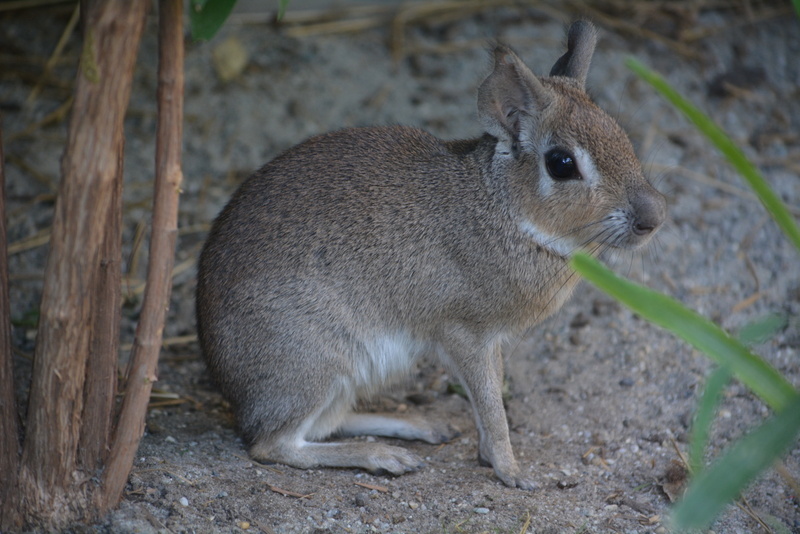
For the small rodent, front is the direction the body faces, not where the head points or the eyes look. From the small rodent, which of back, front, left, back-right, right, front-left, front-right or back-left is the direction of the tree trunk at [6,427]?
back-right

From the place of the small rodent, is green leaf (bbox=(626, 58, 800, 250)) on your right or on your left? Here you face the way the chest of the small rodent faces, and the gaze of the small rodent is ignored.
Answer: on your right

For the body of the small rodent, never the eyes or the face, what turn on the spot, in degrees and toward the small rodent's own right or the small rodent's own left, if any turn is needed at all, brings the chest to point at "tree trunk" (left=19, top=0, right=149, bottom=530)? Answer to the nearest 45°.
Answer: approximately 135° to the small rodent's own right

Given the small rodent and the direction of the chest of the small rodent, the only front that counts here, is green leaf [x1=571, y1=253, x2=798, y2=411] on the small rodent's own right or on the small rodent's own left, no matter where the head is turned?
on the small rodent's own right

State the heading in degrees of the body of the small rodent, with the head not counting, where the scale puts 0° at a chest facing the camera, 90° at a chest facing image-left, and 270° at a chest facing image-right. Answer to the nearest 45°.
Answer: approximately 270°

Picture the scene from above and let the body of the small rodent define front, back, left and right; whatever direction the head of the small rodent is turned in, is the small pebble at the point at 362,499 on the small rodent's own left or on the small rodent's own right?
on the small rodent's own right

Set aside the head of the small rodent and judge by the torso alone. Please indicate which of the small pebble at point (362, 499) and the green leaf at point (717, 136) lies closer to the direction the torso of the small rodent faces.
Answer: the green leaf

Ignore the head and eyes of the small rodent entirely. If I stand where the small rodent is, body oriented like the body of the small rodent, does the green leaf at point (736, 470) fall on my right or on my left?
on my right

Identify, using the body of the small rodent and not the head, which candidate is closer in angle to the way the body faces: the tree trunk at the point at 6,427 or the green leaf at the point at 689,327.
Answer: the green leaf
